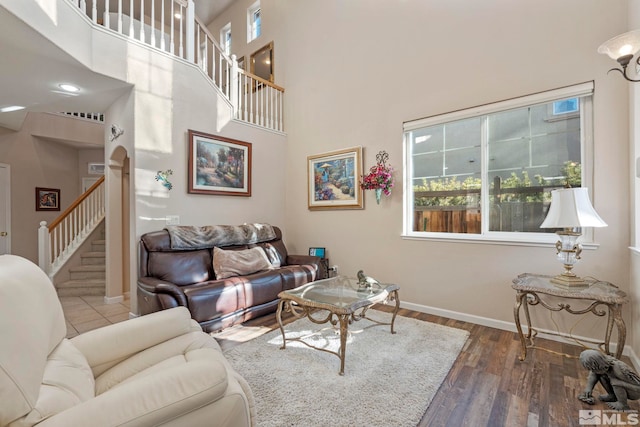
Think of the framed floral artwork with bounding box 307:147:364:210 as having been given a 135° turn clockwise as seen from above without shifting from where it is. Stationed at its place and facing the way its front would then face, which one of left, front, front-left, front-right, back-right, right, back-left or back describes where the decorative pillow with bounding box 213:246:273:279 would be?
back-left

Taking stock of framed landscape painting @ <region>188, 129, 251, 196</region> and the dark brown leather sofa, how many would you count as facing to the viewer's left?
0

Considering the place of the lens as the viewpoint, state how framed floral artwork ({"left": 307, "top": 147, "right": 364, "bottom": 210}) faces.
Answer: facing the viewer and to the left of the viewer

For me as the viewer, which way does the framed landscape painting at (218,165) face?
facing the viewer and to the right of the viewer

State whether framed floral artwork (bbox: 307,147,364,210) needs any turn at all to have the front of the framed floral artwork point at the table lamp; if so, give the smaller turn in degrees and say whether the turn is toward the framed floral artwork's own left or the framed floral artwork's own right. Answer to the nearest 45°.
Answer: approximately 90° to the framed floral artwork's own left
